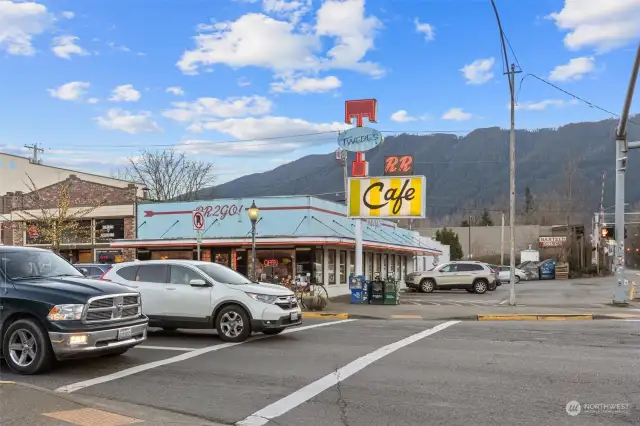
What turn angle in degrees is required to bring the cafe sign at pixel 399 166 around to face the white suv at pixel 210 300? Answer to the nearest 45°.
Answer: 0° — it already faces it

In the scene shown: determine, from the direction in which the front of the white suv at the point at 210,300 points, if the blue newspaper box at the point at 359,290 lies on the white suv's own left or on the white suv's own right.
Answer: on the white suv's own left

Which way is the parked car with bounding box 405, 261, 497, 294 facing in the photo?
to the viewer's left

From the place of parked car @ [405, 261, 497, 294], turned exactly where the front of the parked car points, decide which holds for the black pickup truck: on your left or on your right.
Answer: on your left

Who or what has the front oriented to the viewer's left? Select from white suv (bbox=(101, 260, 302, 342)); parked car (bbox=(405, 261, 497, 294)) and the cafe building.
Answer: the parked car

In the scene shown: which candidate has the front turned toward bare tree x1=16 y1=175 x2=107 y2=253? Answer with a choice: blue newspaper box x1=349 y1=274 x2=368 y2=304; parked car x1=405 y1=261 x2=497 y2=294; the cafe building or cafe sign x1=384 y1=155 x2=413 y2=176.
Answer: the parked car

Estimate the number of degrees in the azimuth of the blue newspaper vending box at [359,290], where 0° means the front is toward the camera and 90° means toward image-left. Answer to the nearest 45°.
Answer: approximately 0°
